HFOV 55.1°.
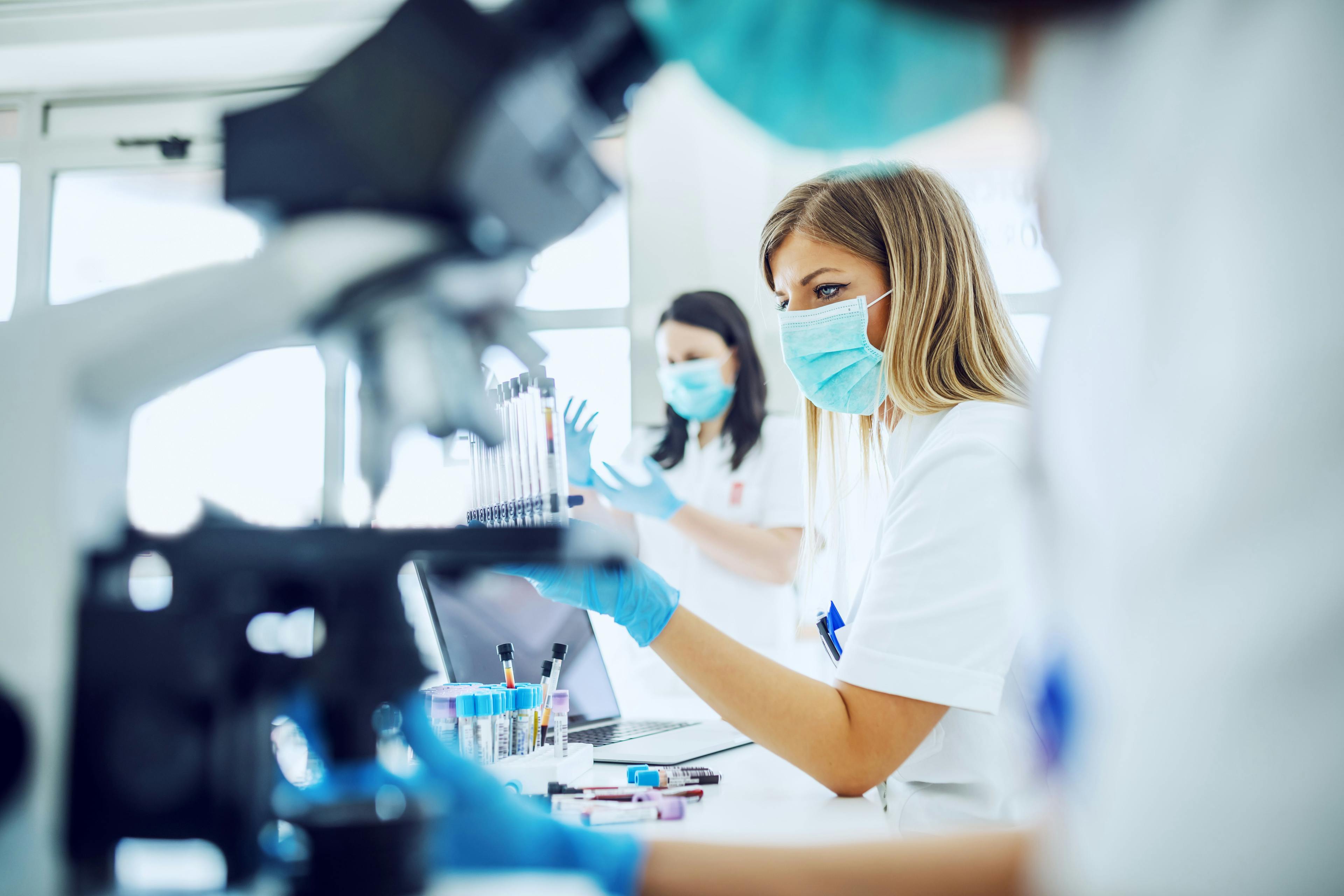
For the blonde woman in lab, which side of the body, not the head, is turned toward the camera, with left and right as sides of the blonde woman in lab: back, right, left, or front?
left

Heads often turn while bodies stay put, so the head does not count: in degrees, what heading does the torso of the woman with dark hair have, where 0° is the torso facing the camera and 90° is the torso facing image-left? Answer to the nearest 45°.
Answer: approximately 45°

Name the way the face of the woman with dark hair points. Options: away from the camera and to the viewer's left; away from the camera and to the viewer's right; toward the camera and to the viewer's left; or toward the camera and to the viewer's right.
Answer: toward the camera and to the viewer's left

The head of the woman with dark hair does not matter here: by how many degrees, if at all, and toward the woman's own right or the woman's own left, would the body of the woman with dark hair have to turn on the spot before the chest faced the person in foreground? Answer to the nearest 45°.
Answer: approximately 45° to the woman's own left

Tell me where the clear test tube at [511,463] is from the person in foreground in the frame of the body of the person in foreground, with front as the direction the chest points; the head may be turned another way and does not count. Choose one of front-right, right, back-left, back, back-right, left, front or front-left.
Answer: front-right

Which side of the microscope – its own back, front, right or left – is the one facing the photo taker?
right

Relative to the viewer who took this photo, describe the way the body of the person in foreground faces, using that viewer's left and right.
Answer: facing to the left of the viewer
